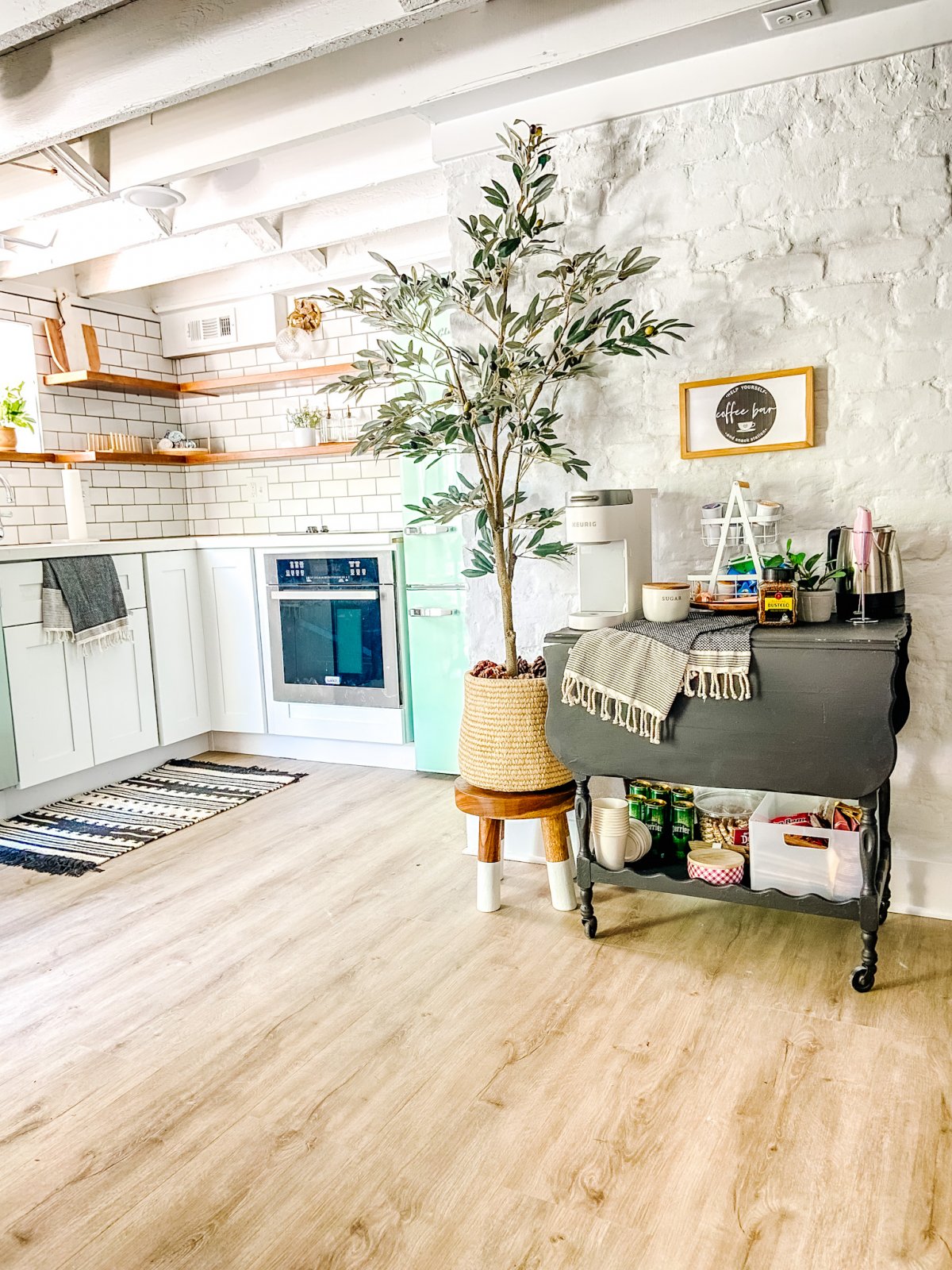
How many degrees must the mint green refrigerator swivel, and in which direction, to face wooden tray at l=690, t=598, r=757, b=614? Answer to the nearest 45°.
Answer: approximately 45° to its left

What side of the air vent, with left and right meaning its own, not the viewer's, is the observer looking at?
front

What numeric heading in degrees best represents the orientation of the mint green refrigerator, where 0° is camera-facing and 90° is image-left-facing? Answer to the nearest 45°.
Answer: approximately 0°

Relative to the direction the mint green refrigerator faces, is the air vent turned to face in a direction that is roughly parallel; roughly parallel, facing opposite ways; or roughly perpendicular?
roughly parallel

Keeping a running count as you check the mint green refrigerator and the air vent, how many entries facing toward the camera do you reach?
2

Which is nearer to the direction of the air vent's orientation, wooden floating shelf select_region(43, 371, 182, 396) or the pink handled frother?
the pink handled frother

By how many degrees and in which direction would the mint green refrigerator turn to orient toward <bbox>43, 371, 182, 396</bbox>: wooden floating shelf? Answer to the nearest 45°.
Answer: approximately 135° to its right

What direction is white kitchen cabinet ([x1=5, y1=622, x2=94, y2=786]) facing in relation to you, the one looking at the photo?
facing the viewer and to the right of the viewer

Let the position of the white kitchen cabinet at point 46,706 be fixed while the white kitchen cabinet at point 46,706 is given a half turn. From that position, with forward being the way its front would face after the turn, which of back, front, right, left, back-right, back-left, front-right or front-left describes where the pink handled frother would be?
back

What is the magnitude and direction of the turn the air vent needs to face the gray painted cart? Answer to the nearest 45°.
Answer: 0° — it already faces it

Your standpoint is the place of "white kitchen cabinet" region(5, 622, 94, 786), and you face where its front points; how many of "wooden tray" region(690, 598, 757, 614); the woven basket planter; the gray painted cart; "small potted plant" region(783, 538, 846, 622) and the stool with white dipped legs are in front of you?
5

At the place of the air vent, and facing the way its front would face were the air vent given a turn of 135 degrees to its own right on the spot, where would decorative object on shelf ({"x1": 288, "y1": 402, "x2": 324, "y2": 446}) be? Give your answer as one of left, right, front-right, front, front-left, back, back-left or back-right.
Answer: back
